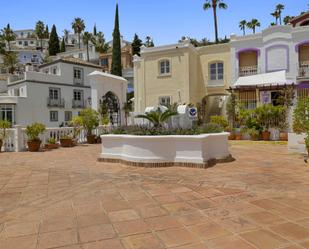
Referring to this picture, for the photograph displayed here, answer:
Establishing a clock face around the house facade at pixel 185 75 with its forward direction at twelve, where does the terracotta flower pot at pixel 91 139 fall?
The terracotta flower pot is roughly at 1 o'clock from the house facade.

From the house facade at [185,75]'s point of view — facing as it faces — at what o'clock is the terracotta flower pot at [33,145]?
The terracotta flower pot is roughly at 1 o'clock from the house facade.

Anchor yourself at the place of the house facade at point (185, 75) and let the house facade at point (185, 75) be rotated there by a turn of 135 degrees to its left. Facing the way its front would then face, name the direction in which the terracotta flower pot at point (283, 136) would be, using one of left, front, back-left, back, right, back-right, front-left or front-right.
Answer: right

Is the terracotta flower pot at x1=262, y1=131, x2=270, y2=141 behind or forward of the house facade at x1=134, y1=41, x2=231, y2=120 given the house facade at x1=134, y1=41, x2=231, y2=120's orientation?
forward

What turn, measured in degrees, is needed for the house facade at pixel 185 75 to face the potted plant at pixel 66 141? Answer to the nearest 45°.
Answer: approximately 45° to its right

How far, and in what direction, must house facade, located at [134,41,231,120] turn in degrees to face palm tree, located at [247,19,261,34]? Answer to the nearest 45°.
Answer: approximately 135° to its left

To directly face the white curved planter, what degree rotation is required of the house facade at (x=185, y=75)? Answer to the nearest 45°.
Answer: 0° — it already faces it

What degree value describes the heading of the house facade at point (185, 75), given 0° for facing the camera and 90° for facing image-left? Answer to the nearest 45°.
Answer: approximately 0°

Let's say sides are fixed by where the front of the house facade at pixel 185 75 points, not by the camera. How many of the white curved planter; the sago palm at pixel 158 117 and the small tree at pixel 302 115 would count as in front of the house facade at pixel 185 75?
3

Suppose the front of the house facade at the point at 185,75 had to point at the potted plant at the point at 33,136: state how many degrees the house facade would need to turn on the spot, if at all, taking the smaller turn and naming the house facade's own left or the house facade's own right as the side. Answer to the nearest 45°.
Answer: approximately 45° to the house facade's own right

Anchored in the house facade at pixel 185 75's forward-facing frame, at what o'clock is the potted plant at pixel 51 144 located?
The potted plant is roughly at 1 o'clock from the house facade.

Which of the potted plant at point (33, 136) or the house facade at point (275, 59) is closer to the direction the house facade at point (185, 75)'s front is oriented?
the potted plant

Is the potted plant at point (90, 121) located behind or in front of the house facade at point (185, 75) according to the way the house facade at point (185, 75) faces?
in front

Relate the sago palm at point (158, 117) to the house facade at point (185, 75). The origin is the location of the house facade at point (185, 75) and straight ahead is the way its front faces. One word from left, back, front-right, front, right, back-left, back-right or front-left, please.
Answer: front

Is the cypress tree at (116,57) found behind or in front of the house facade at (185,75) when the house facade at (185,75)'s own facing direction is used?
behind

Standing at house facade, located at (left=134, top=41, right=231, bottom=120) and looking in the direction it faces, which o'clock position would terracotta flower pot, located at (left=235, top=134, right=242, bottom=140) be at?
The terracotta flower pot is roughly at 11 o'clock from the house facade.
